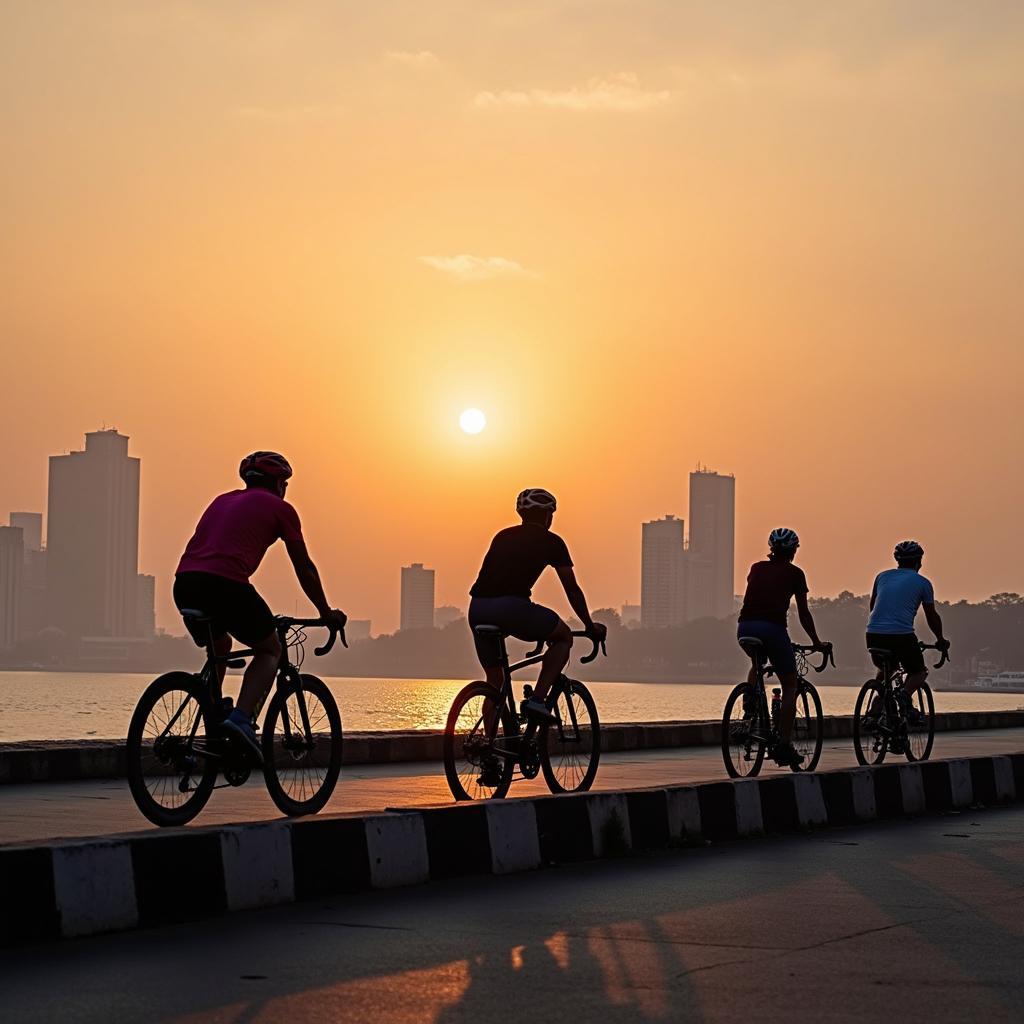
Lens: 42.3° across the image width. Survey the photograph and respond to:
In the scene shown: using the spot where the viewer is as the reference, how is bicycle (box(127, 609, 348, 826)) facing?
facing away from the viewer and to the right of the viewer

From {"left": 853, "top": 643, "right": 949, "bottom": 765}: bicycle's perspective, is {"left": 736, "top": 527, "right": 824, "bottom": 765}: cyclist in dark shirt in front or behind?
behind

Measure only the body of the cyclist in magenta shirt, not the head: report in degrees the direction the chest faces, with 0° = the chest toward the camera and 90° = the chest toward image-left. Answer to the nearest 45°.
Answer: approximately 225°

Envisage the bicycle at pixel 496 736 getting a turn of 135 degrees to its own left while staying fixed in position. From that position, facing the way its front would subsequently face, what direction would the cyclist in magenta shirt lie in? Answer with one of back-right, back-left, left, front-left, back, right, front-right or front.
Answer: front-left

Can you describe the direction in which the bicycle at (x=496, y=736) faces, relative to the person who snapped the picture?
facing away from the viewer and to the right of the viewer

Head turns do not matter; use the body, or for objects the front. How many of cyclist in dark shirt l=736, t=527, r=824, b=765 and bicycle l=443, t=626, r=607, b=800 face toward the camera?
0

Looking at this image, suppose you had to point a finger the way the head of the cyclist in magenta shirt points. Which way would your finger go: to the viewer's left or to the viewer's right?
to the viewer's right

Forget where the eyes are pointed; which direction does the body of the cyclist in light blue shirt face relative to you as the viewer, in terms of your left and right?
facing away from the viewer and to the right of the viewer

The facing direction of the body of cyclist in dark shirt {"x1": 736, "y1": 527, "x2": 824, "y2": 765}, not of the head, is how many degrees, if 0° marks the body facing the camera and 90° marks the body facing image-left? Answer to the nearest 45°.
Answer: approximately 225°

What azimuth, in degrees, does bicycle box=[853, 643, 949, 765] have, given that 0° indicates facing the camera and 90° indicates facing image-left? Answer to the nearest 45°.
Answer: approximately 225°
